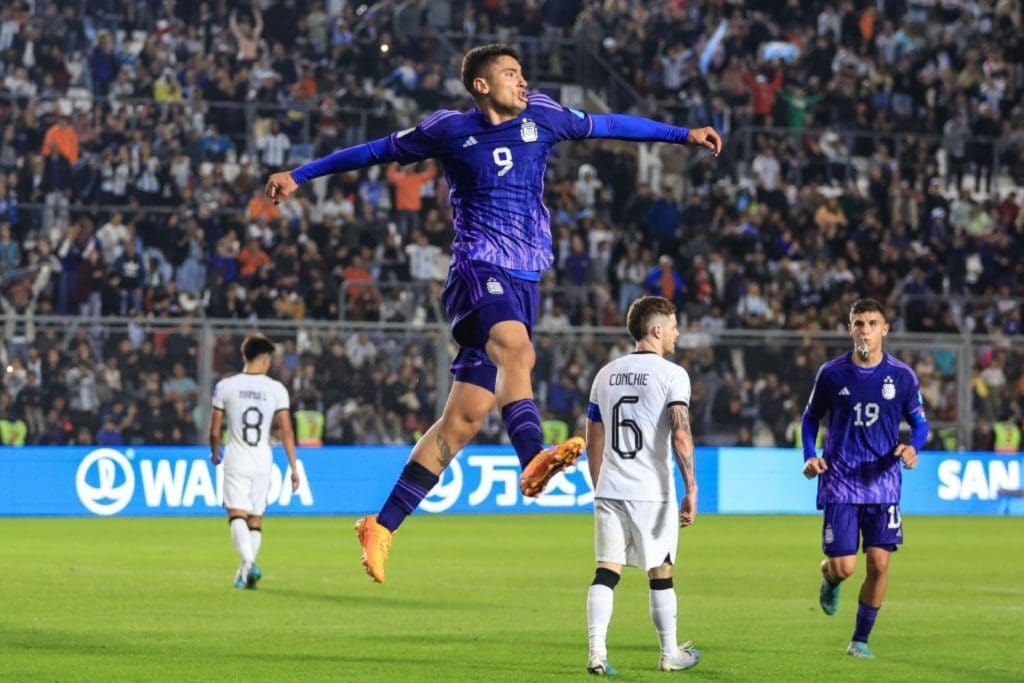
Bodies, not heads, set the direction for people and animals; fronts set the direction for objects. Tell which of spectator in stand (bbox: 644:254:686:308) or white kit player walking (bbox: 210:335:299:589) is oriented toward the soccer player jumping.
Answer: the spectator in stand

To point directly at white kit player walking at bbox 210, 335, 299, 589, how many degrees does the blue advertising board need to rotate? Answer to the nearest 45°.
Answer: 0° — it already faces them

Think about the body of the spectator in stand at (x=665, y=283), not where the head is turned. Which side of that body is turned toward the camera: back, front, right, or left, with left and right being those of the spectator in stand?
front

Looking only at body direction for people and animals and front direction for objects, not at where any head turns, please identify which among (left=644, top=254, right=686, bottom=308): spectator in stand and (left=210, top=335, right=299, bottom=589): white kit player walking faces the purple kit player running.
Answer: the spectator in stand

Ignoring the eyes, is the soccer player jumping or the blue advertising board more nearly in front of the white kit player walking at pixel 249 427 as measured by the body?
the blue advertising board

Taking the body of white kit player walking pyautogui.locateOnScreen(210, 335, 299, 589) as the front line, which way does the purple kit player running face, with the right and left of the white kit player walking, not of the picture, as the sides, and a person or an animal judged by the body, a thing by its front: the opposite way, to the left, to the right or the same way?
the opposite way

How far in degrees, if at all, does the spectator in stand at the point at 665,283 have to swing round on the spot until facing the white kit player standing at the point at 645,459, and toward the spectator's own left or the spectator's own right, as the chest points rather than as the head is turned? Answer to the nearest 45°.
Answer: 0° — they already face them

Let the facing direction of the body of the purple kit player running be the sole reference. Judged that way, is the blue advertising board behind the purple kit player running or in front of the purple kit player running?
behind

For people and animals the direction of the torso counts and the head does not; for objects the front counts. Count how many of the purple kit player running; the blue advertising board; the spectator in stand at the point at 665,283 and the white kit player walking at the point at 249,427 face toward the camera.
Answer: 3

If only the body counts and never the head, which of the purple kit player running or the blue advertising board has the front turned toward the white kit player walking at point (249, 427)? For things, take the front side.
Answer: the blue advertising board

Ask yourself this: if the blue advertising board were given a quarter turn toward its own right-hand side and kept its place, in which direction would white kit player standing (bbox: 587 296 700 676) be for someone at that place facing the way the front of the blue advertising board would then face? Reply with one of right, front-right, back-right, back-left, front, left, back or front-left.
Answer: left

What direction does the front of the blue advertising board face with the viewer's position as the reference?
facing the viewer

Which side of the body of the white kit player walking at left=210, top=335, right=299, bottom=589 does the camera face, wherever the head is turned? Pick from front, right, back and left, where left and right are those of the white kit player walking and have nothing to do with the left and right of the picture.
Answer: back
